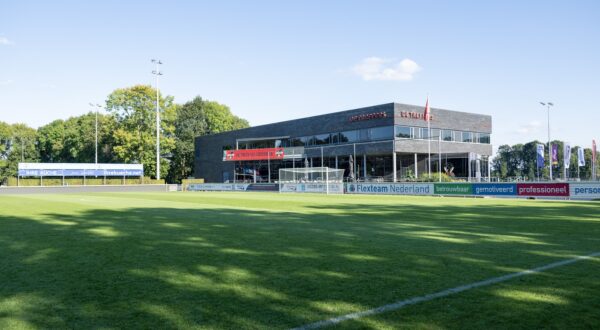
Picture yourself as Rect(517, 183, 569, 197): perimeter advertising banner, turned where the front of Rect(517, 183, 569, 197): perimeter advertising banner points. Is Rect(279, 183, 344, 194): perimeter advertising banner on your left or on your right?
on your right

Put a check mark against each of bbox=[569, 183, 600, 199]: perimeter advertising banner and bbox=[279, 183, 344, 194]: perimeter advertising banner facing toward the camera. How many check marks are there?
2

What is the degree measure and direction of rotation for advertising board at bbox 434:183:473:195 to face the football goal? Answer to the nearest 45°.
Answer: approximately 135° to its right

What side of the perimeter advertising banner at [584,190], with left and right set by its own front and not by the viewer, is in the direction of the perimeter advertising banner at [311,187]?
right

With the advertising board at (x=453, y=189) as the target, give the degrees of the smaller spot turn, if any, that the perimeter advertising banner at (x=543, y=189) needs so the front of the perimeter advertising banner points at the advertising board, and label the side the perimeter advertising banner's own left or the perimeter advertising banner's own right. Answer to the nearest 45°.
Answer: approximately 90° to the perimeter advertising banner's own right

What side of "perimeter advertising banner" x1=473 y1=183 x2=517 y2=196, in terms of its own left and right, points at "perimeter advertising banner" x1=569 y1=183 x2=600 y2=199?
left

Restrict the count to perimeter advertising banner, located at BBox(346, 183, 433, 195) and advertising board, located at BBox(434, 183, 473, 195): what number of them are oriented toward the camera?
2
